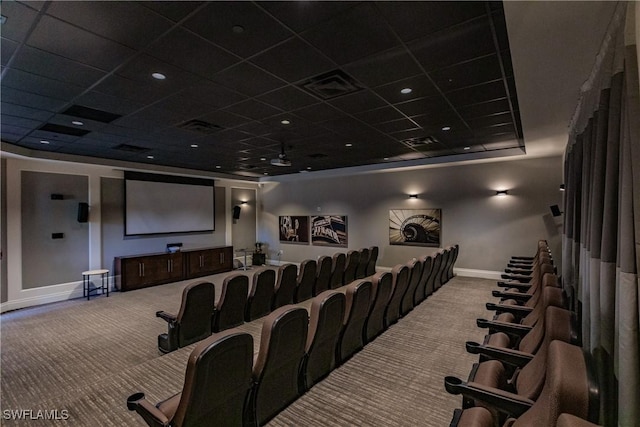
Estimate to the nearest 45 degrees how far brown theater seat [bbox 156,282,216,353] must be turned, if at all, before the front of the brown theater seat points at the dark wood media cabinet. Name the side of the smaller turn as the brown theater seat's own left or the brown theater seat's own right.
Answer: approximately 45° to the brown theater seat's own right

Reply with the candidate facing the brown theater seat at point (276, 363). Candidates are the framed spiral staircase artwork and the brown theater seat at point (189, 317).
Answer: the framed spiral staircase artwork

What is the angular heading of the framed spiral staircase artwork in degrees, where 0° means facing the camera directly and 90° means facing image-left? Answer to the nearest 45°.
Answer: approximately 0°

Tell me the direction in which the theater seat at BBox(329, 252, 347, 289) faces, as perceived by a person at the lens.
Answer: facing away from the viewer and to the left of the viewer

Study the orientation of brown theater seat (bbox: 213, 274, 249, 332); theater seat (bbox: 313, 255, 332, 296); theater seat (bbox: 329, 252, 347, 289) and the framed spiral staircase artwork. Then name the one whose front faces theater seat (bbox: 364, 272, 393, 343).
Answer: the framed spiral staircase artwork

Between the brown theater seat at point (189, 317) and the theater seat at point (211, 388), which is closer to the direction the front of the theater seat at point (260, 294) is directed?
the brown theater seat

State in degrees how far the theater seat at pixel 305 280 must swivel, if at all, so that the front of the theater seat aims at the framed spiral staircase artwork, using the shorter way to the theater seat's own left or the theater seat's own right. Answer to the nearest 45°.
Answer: approximately 90° to the theater seat's own right

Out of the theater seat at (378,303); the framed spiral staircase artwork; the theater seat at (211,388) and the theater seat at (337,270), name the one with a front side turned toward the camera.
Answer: the framed spiral staircase artwork

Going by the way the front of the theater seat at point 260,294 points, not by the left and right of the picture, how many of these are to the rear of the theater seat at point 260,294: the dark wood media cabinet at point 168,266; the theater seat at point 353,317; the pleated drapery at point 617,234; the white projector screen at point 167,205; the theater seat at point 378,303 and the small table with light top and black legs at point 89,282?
3

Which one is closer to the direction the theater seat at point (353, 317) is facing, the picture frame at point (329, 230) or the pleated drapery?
the picture frame
